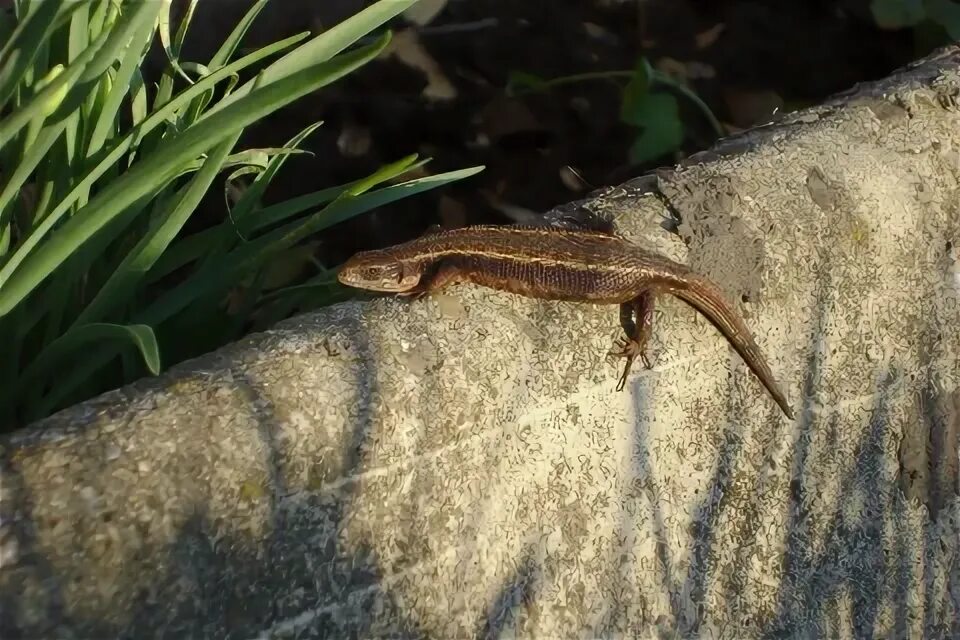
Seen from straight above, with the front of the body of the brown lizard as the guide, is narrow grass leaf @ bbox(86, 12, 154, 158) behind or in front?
in front

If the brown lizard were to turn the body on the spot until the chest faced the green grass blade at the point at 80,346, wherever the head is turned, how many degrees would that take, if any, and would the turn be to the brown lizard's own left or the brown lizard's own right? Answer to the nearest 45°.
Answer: approximately 45° to the brown lizard's own left

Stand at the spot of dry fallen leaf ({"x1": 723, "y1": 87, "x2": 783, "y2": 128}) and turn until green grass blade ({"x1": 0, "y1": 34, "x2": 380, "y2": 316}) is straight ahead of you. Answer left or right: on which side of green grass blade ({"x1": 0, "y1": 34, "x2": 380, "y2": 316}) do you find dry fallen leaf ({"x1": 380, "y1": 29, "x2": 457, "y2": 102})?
right

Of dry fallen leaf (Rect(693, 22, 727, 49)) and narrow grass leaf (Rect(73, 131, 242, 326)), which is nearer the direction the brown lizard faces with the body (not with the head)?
the narrow grass leaf

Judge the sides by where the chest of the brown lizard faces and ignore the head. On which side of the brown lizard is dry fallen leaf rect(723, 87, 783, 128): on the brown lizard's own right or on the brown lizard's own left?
on the brown lizard's own right

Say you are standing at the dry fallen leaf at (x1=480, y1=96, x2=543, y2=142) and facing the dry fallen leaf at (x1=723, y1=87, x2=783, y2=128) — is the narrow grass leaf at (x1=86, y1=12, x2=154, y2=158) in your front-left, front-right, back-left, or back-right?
back-right

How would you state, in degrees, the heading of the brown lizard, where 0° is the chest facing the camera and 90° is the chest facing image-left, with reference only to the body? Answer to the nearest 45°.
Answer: approximately 90°
